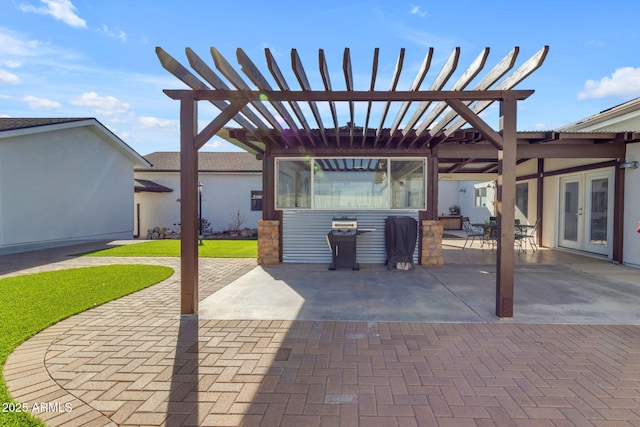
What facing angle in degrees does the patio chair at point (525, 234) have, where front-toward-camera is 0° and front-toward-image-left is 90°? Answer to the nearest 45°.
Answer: approximately 90°

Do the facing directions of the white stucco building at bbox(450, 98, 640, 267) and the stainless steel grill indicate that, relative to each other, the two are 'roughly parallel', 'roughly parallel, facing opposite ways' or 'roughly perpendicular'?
roughly perpendicular

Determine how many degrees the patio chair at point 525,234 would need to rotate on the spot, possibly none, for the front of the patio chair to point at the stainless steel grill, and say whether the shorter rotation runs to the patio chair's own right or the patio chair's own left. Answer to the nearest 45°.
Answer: approximately 45° to the patio chair's own left

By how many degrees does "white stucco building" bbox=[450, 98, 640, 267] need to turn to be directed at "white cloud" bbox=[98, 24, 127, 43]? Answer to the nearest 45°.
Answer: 0° — it already faces it

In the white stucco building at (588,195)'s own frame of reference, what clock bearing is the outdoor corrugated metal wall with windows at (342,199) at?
The outdoor corrugated metal wall with windows is roughly at 12 o'clock from the white stucco building.

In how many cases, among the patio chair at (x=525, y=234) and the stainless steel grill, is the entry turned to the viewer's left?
1

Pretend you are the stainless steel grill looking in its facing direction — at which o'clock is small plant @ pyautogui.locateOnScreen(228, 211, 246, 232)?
The small plant is roughly at 5 o'clock from the stainless steel grill.

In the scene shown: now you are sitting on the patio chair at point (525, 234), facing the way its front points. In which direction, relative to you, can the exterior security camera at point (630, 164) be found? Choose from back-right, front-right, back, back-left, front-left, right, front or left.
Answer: back-left
